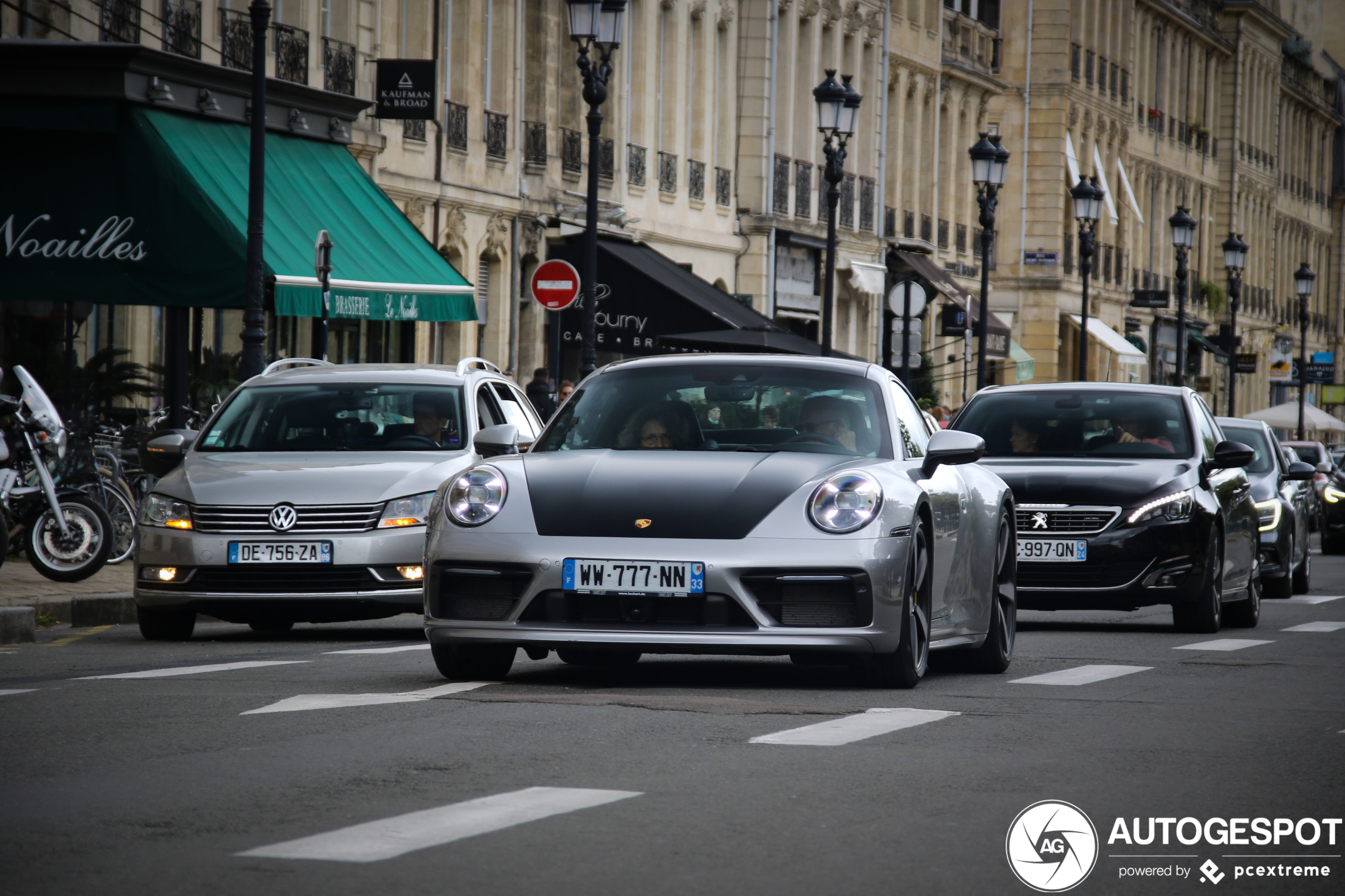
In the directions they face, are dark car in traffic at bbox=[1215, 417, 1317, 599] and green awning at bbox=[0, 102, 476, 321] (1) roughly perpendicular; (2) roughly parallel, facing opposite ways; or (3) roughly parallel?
roughly perpendicular

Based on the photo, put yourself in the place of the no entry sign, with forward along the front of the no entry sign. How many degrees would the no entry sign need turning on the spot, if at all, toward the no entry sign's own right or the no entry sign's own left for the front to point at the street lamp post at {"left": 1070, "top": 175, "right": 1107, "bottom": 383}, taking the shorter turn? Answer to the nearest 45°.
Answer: approximately 135° to the no entry sign's own left

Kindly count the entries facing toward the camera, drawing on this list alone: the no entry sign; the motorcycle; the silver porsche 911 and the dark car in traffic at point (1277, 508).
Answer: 3

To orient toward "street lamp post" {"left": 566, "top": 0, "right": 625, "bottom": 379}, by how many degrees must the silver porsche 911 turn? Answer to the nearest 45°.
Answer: approximately 180°

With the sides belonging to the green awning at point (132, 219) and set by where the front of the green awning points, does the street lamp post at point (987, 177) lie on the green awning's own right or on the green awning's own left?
on the green awning's own left

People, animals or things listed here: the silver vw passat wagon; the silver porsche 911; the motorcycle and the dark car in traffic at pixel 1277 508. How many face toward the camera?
3

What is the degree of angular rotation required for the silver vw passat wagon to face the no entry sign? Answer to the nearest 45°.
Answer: approximately 180°
